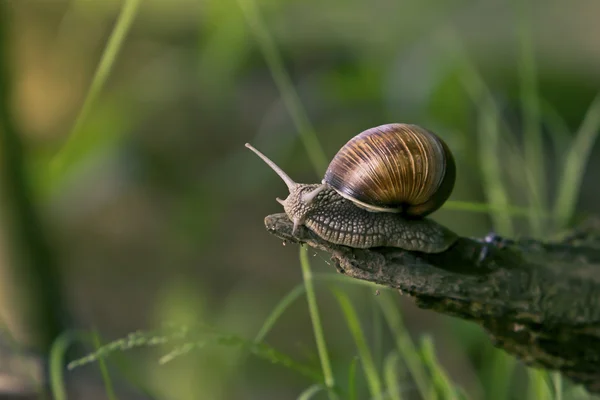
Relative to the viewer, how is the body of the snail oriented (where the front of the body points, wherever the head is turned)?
to the viewer's left
